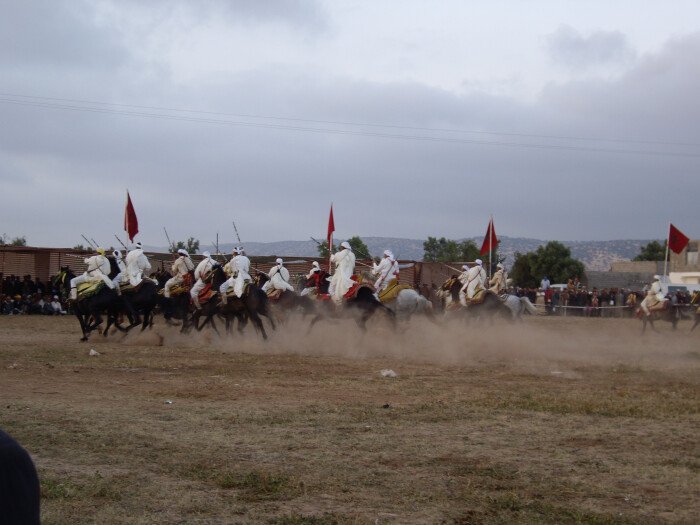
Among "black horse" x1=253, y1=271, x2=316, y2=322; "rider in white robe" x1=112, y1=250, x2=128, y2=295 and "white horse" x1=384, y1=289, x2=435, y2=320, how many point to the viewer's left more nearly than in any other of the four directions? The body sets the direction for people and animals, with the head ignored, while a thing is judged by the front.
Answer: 3

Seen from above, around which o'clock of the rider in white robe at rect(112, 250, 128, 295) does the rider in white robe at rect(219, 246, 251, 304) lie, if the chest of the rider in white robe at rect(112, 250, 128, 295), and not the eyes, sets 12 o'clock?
the rider in white robe at rect(219, 246, 251, 304) is roughly at 7 o'clock from the rider in white robe at rect(112, 250, 128, 295).

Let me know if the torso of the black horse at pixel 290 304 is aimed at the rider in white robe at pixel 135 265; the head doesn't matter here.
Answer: yes

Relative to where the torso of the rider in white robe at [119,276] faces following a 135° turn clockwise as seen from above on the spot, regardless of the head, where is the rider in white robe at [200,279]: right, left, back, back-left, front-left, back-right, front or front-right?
front-right

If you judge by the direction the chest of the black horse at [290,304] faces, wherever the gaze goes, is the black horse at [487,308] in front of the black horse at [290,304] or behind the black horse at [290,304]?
behind

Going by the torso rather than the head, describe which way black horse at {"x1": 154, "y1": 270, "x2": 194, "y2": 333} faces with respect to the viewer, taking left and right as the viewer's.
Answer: facing away from the viewer and to the left of the viewer

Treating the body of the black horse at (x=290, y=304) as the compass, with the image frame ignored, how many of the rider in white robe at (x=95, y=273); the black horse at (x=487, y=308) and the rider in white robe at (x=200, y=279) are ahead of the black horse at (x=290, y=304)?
2

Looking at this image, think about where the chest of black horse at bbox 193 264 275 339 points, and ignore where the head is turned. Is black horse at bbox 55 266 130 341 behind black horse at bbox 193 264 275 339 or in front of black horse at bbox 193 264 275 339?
in front

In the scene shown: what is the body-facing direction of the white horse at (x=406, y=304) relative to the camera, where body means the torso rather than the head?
to the viewer's left

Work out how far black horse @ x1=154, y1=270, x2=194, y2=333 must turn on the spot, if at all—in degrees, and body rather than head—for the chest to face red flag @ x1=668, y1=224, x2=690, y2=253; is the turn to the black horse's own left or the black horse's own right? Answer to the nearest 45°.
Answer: approximately 135° to the black horse's own right

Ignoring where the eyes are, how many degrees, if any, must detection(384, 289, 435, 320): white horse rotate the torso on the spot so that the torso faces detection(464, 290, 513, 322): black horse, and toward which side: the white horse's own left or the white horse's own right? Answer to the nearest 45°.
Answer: approximately 135° to the white horse's own right

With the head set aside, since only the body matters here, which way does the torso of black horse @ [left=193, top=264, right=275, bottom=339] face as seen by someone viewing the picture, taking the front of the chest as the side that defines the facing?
to the viewer's left

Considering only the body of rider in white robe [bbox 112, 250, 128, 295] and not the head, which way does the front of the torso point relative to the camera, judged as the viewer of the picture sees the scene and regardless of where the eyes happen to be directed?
to the viewer's left

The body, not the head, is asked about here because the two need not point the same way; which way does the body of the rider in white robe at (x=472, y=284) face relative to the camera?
to the viewer's left

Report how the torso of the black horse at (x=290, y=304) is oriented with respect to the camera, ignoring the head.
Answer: to the viewer's left

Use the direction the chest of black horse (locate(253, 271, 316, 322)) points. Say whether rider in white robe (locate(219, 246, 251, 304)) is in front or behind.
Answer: in front

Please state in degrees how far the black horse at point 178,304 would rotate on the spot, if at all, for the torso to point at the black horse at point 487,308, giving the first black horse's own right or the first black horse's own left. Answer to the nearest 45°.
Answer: approximately 135° to the first black horse's own right
